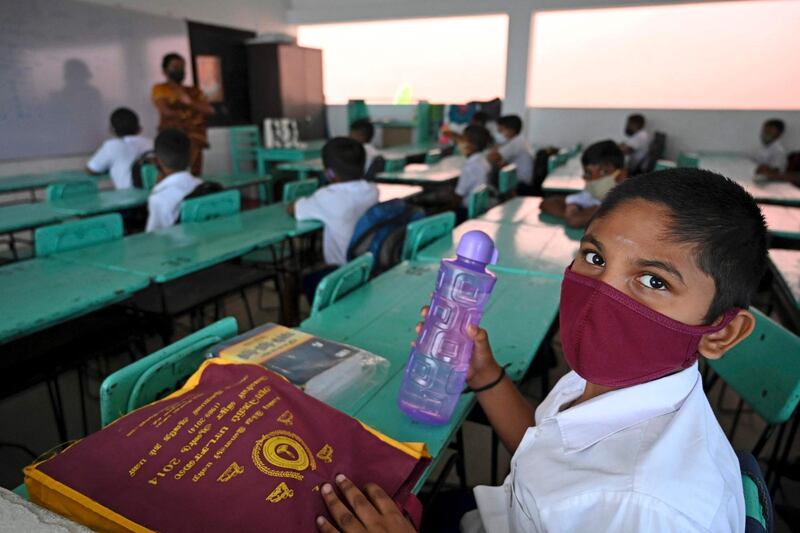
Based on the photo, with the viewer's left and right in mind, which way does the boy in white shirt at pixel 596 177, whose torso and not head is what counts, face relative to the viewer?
facing the viewer and to the left of the viewer

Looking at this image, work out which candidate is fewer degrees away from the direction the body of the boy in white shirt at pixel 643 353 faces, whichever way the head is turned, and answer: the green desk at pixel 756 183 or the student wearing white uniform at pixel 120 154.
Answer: the student wearing white uniform

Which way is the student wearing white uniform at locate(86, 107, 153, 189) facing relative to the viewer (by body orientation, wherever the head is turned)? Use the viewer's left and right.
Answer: facing away from the viewer

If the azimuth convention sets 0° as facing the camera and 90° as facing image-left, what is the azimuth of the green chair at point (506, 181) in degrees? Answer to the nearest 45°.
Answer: approximately 135°

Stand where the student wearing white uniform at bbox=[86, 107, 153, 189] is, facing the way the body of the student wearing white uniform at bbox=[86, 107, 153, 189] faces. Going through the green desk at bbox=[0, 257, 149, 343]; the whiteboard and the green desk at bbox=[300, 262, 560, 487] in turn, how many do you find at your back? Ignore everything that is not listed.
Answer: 2

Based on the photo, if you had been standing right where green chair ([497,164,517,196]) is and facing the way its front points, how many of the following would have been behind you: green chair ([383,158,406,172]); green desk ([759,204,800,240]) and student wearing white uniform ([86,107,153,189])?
1

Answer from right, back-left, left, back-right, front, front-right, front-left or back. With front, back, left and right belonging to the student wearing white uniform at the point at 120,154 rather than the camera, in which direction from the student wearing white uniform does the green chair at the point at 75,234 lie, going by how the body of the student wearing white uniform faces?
back

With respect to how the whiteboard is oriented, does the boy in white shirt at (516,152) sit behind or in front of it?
in front

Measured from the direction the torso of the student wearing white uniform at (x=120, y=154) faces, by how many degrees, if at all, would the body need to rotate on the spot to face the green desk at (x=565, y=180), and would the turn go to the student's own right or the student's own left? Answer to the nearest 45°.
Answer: approximately 135° to the student's own right

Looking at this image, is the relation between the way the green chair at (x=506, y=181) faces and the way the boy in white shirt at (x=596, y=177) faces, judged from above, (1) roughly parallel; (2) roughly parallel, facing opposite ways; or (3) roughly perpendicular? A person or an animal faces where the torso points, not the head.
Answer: roughly parallel

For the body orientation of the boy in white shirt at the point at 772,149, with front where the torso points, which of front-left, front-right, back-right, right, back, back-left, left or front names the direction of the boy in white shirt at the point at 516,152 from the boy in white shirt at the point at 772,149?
front

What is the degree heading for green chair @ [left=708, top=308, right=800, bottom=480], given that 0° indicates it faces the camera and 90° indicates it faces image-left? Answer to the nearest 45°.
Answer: approximately 135°

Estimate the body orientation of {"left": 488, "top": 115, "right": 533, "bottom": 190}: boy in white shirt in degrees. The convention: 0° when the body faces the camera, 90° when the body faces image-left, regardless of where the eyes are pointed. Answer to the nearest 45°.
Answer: approximately 90°

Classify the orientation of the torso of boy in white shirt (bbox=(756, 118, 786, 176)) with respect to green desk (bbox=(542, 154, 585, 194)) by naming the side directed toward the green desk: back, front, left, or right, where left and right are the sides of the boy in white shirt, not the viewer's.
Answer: front

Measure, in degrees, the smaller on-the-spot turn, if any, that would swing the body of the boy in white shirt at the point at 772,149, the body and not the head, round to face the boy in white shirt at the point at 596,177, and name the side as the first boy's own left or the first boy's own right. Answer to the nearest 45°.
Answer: approximately 45° to the first boy's own left
